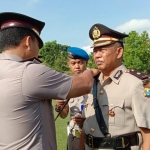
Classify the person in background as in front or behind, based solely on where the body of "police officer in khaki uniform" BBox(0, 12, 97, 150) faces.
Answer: in front

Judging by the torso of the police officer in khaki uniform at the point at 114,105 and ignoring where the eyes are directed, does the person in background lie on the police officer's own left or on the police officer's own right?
on the police officer's own right

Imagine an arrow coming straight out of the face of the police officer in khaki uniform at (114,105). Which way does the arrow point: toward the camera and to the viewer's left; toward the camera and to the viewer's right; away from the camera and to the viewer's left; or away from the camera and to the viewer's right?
toward the camera and to the viewer's left

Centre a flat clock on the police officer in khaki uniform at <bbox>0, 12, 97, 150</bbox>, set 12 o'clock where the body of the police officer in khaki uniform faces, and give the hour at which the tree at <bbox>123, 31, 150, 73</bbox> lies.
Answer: The tree is roughly at 11 o'clock from the police officer in khaki uniform.

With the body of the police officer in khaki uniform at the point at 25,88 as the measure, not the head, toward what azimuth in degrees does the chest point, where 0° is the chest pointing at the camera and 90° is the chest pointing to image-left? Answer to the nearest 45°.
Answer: approximately 225°

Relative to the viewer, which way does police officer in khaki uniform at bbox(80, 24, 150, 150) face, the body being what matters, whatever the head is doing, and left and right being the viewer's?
facing the viewer and to the left of the viewer

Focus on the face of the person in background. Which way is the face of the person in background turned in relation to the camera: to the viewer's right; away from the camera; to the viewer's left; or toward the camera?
toward the camera

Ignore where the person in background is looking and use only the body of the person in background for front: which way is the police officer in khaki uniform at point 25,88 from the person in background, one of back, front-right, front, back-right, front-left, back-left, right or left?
front

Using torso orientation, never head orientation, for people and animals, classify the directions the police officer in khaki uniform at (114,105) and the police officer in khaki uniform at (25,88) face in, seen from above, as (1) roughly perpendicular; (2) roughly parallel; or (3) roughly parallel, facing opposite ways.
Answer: roughly parallel, facing opposite ways

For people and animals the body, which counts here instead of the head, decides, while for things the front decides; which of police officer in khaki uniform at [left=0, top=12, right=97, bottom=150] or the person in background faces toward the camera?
the person in background

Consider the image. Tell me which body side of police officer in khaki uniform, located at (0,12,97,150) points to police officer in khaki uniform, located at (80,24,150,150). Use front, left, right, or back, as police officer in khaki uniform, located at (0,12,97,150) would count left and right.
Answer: front

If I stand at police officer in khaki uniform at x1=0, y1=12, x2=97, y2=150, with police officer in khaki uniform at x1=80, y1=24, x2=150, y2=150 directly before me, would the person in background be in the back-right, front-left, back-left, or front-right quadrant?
front-left

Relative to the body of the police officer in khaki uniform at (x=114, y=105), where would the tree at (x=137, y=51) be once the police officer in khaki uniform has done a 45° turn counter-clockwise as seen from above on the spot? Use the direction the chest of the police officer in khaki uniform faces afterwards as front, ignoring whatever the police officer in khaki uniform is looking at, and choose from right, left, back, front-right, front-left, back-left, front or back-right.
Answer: back

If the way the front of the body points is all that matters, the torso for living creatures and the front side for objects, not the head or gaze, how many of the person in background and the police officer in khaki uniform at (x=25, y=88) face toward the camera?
1

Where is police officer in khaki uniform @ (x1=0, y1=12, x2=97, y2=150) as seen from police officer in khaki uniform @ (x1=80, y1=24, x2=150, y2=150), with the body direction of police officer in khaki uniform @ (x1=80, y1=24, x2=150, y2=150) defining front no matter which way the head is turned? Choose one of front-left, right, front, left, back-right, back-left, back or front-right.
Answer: front

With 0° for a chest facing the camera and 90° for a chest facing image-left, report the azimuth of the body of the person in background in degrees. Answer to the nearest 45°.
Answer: approximately 0°
